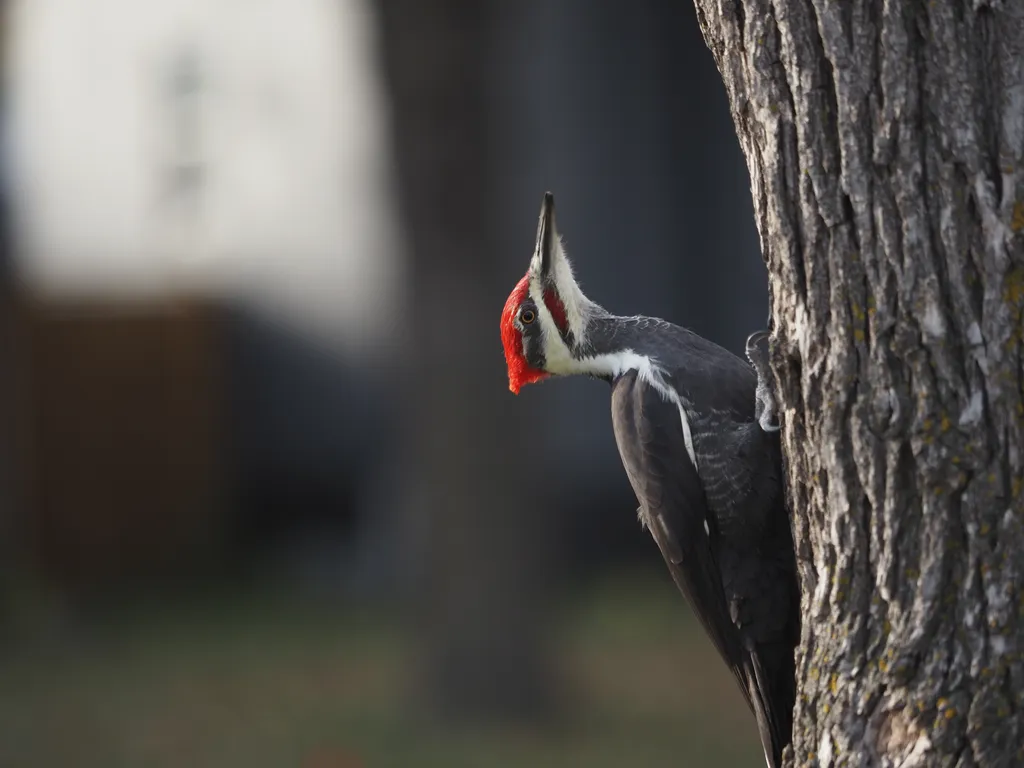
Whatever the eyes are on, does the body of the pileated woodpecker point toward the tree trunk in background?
no

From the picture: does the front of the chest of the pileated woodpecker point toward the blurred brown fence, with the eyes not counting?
no

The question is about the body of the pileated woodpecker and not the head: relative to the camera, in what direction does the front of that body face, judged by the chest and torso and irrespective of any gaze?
to the viewer's right
